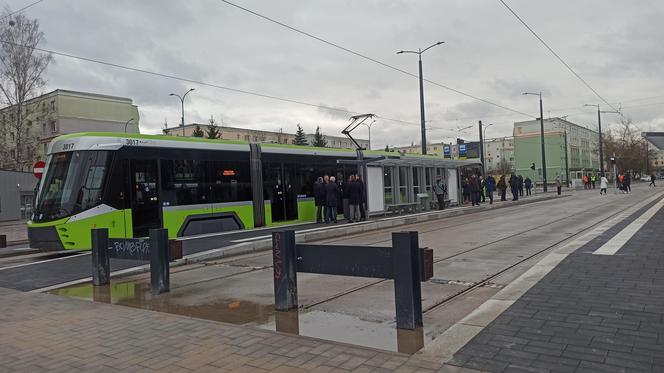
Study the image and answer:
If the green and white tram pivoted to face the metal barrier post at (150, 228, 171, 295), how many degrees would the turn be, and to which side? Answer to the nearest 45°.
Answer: approximately 45° to its left

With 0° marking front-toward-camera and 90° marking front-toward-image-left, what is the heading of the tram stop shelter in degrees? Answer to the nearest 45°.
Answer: approximately 315°

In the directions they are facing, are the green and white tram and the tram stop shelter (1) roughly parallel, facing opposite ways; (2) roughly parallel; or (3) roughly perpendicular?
roughly perpendicular

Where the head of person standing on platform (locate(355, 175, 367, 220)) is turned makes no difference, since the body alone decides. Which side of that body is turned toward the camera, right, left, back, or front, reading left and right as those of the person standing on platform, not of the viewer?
left

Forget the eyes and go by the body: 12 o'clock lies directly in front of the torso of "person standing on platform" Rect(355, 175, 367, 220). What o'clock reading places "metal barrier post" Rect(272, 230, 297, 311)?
The metal barrier post is roughly at 9 o'clock from the person standing on platform.

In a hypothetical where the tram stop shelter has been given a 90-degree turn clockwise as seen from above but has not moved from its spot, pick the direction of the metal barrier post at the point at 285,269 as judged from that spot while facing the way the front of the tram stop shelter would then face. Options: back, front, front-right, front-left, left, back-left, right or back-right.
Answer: front-left

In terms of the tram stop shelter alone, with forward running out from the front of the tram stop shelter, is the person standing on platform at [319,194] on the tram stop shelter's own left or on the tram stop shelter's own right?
on the tram stop shelter's own right

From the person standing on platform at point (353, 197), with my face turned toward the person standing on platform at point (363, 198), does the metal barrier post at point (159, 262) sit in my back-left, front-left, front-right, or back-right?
back-right

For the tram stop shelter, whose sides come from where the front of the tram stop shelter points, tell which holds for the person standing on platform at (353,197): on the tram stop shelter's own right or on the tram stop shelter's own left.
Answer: on the tram stop shelter's own right

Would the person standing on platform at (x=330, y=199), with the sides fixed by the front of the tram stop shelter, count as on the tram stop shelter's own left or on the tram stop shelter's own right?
on the tram stop shelter's own right
